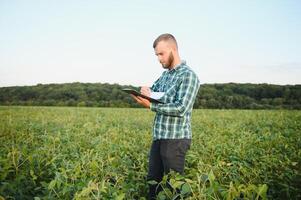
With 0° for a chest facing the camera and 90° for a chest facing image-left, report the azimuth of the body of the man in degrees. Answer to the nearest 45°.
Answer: approximately 45°

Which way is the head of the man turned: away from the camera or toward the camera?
toward the camera
